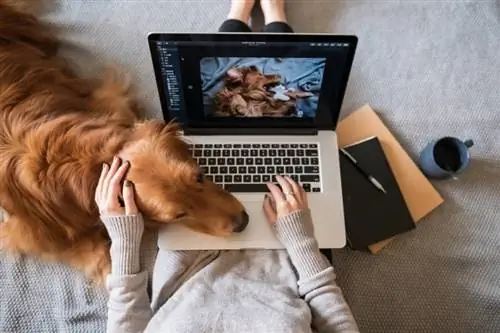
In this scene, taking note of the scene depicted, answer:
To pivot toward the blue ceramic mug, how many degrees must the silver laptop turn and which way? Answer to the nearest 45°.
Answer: approximately 90° to its left

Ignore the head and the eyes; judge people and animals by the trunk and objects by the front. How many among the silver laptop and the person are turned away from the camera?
1

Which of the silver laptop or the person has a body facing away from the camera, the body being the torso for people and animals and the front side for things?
the person

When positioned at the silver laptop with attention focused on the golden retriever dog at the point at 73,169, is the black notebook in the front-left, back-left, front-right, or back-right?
back-left

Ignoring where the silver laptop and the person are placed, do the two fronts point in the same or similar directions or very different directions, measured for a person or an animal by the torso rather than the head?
very different directions

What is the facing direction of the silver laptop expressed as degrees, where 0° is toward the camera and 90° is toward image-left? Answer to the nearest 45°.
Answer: approximately 0°

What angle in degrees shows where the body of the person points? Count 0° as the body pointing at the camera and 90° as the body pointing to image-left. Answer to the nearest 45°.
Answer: approximately 180°
